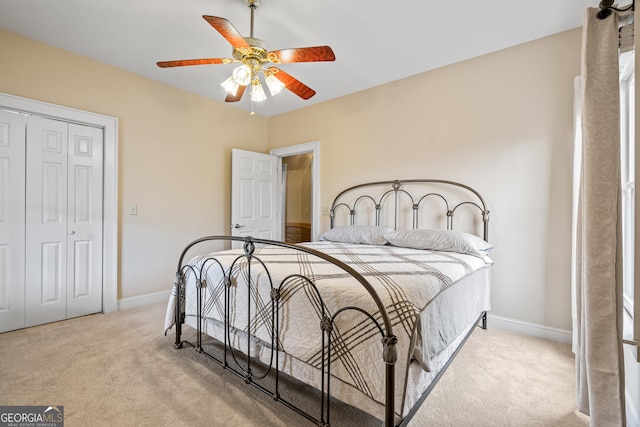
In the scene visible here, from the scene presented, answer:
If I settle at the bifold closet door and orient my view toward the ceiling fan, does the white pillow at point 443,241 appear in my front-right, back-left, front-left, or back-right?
front-left

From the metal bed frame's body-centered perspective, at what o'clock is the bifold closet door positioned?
The bifold closet door is roughly at 2 o'clock from the metal bed frame.

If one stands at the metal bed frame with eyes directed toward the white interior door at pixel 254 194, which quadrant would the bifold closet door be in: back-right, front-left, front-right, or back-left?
front-left

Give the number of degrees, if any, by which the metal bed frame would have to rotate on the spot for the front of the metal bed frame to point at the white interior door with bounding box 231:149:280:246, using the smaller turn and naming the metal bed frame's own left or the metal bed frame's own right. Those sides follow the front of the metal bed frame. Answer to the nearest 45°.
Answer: approximately 90° to the metal bed frame's own right

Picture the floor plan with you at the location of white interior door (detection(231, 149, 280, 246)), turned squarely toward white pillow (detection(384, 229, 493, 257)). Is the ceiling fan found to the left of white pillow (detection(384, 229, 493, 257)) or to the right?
right
